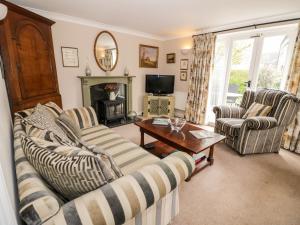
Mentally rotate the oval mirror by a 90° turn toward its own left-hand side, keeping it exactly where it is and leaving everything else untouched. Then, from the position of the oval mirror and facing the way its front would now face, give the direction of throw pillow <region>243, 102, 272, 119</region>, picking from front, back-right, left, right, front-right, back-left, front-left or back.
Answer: right

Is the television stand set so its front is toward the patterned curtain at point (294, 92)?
no

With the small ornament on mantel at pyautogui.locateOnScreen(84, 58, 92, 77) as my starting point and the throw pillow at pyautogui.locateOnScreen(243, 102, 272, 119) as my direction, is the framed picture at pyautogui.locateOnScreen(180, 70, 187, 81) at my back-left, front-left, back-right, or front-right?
front-left

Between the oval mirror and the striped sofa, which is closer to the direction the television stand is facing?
the striped sofa

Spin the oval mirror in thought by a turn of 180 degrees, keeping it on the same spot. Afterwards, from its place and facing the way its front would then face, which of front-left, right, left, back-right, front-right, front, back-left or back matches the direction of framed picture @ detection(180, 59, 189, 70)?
back-right

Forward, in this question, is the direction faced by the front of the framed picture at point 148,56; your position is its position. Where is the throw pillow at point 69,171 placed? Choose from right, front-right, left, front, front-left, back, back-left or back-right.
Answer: front-right

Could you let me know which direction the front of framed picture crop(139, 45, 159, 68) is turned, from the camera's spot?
facing the viewer and to the right of the viewer

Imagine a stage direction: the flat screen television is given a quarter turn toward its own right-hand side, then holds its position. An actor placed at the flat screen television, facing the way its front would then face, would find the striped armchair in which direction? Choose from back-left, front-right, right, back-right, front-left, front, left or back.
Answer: back-left

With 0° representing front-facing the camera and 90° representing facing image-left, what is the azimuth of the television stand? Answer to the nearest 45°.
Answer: approximately 0°

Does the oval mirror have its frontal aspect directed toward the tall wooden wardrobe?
no

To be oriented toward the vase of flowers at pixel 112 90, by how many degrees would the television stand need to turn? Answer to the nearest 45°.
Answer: approximately 45° to its right

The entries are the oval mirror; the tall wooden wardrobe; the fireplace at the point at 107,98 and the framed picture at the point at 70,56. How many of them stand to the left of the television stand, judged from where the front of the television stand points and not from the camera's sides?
0

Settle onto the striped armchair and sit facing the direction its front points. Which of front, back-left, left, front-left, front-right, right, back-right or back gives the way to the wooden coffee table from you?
front

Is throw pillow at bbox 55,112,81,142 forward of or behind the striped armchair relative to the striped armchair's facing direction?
forward

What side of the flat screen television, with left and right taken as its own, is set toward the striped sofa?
front

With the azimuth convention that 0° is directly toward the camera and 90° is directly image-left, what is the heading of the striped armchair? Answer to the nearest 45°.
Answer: approximately 45°

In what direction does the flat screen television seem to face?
toward the camera

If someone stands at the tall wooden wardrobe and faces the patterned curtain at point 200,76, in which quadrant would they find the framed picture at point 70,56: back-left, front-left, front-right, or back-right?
front-left

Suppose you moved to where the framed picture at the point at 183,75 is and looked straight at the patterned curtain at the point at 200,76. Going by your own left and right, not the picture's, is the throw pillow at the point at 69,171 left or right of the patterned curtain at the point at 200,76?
right
